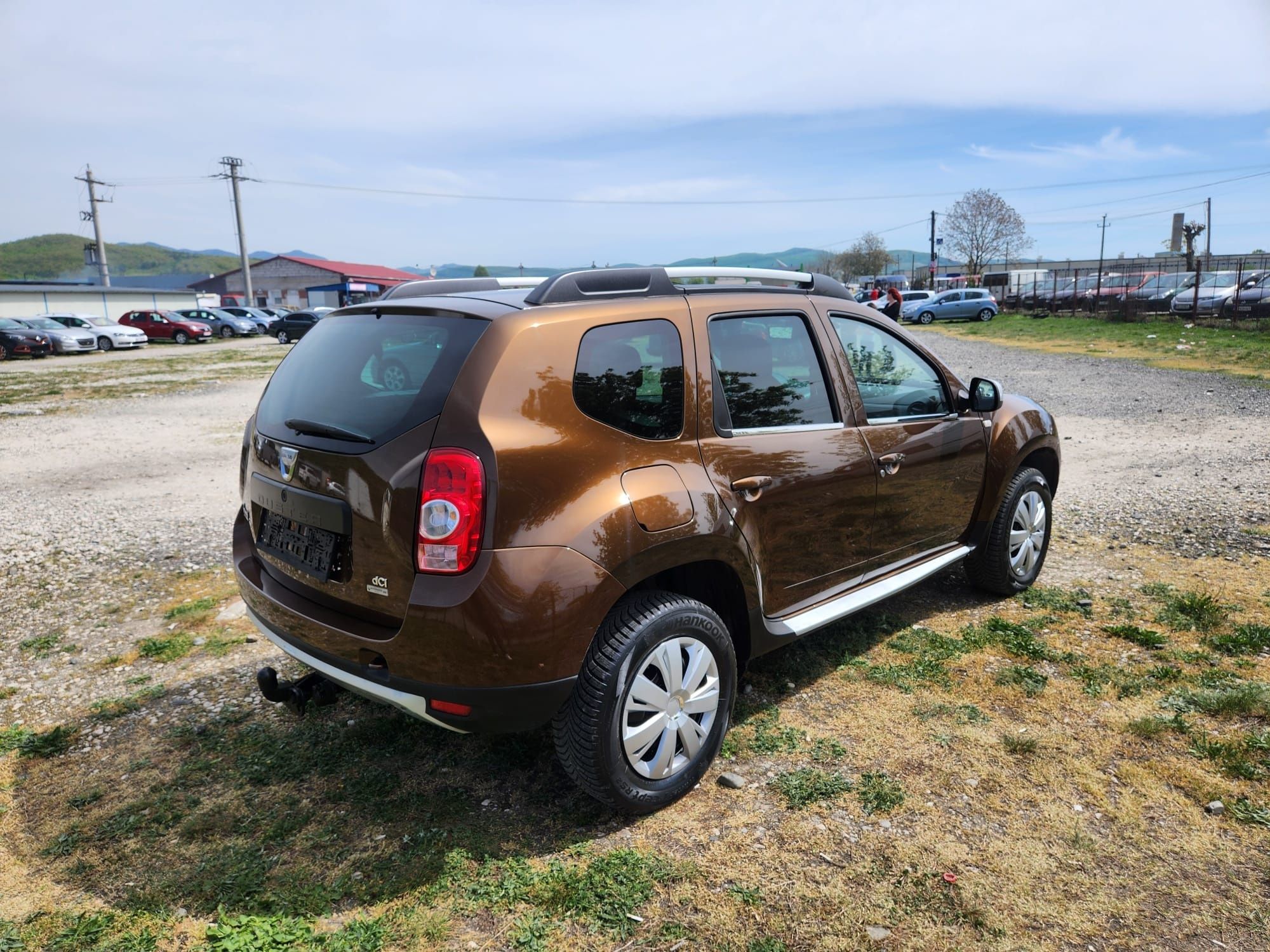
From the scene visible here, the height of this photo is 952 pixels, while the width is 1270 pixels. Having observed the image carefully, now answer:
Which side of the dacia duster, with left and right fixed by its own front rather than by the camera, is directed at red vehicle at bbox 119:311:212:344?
left

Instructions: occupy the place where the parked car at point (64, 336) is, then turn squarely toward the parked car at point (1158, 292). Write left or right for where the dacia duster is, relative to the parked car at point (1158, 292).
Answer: right

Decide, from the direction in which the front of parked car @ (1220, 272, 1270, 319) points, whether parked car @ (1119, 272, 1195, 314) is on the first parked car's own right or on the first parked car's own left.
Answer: on the first parked car's own right

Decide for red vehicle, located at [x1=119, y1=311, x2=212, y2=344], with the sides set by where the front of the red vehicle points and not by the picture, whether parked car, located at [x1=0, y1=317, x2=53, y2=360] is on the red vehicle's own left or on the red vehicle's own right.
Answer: on the red vehicle's own right

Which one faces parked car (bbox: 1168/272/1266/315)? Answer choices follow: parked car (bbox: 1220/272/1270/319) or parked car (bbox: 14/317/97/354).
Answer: parked car (bbox: 14/317/97/354)

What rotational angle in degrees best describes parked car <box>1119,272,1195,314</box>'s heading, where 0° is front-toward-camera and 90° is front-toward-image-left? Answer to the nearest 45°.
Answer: approximately 45°

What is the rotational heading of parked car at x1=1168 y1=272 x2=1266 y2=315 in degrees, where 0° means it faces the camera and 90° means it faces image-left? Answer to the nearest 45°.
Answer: approximately 45°

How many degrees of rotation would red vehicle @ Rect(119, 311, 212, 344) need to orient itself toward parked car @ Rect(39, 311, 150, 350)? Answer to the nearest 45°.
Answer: approximately 90° to its right
